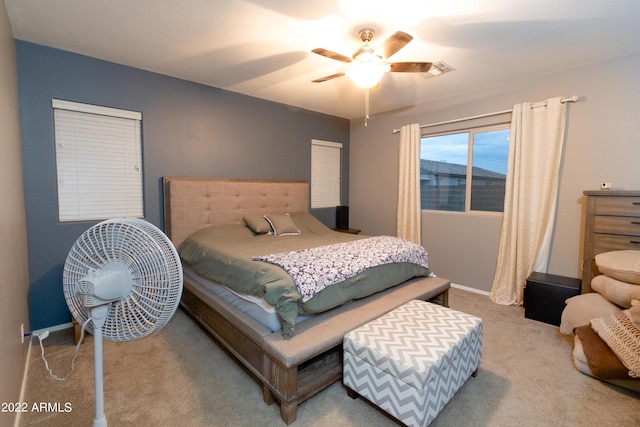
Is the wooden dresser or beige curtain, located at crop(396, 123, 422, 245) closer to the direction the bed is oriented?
the wooden dresser

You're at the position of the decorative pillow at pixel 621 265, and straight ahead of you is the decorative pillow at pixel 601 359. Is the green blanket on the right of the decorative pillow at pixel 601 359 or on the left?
right

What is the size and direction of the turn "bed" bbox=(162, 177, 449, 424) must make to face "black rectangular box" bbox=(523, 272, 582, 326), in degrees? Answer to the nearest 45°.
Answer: approximately 45° to its left

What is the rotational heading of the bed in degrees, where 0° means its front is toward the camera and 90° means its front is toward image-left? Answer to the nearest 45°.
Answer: approximately 315°

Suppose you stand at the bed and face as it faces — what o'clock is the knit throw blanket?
The knit throw blanket is roughly at 11 o'clock from the bed.

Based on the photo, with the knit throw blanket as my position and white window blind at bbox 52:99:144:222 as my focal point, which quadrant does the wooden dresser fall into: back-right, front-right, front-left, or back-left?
back-right

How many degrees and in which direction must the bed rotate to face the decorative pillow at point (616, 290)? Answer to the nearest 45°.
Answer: approximately 45° to its left
